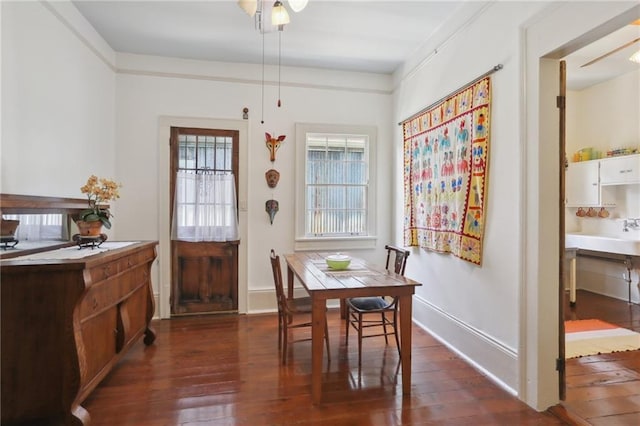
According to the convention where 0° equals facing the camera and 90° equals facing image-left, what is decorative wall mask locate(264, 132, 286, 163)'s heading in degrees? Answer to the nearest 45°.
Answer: approximately 0°

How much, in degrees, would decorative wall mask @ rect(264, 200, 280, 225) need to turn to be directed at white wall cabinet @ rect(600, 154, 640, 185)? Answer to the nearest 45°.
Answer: approximately 90° to its left

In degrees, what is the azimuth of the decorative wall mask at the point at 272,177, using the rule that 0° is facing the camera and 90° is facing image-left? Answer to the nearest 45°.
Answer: approximately 0°

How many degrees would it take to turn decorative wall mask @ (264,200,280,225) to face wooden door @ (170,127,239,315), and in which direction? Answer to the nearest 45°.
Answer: approximately 90° to its right

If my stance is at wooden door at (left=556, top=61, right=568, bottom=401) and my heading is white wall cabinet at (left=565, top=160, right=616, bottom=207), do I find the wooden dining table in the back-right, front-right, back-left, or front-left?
back-left

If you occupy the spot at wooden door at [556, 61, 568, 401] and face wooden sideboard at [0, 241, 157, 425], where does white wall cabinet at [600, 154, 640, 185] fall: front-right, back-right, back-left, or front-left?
back-right
